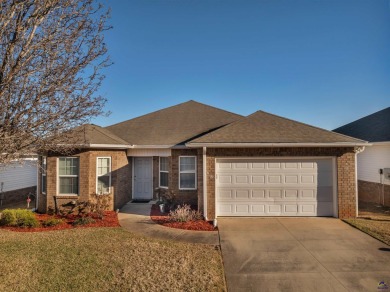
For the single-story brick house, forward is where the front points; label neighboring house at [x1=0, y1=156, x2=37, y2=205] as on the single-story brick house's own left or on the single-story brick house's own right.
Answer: on the single-story brick house's own right

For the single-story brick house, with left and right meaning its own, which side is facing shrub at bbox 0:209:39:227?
right

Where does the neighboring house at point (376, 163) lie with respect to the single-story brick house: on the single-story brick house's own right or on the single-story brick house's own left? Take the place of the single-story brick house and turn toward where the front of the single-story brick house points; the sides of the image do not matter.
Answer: on the single-story brick house's own left

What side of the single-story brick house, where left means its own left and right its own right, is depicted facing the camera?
front

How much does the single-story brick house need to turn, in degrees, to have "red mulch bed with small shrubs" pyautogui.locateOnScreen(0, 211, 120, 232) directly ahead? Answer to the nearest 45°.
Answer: approximately 90° to its right
